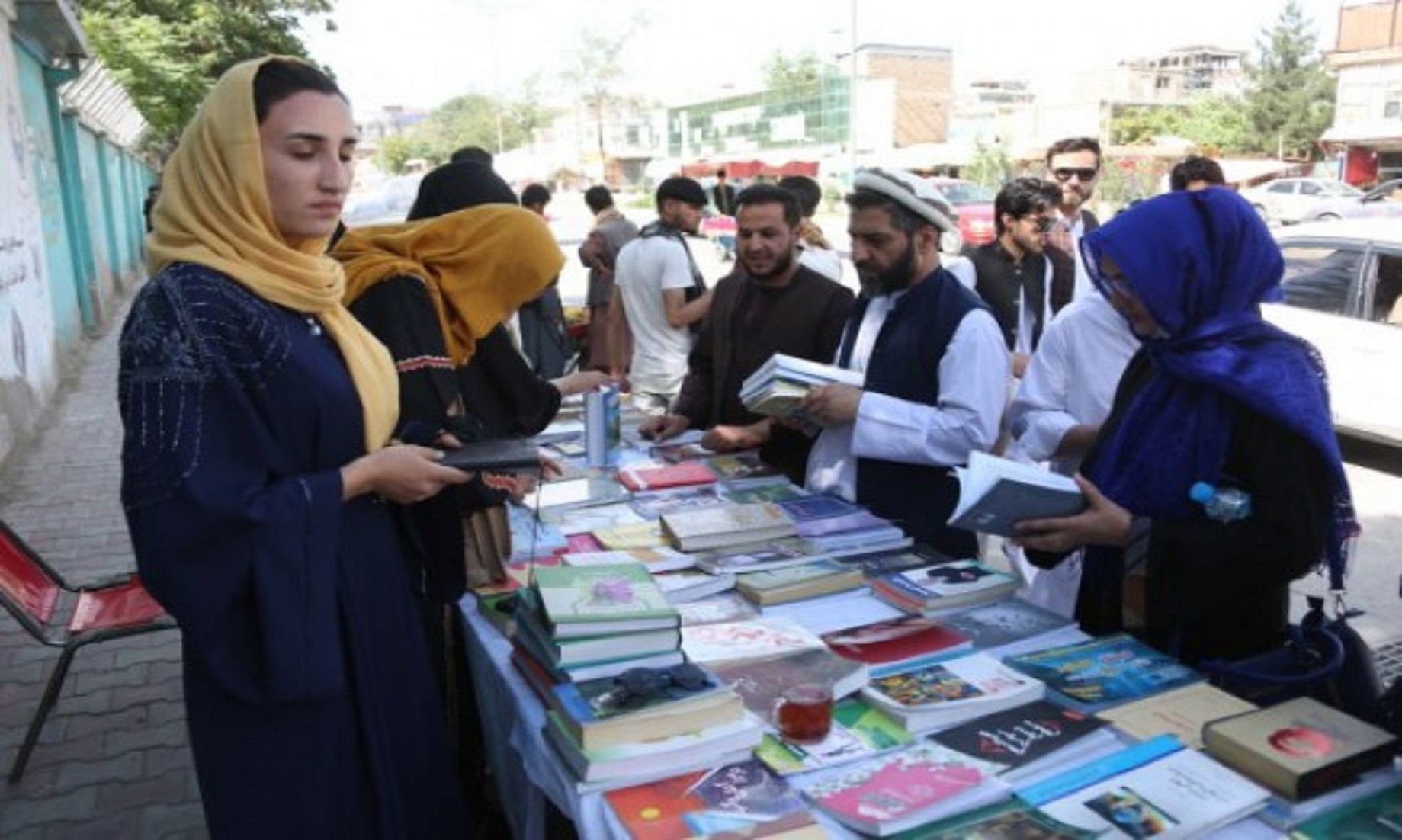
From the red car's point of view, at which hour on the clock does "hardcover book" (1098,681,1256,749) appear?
The hardcover book is roughly at 12 o'clock from the red car.

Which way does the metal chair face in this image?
to the viewer's right

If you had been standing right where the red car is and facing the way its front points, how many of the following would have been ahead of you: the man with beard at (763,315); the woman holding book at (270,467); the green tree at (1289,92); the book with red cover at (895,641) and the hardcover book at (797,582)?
4

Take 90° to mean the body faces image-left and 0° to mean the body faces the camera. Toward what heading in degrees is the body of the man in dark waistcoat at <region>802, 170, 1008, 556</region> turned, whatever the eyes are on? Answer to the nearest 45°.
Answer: approximately 45°

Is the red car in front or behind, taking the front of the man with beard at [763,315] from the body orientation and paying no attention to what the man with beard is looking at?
behind

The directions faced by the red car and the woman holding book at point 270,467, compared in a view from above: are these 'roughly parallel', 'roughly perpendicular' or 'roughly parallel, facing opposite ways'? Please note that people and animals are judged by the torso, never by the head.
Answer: roughly perpendicular

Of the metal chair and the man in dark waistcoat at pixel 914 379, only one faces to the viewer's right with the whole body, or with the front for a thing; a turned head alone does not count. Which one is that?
the metal chair

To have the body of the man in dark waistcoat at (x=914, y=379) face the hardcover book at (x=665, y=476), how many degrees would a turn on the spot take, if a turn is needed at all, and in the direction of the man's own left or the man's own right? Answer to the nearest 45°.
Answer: approximately 45° to the man's own right

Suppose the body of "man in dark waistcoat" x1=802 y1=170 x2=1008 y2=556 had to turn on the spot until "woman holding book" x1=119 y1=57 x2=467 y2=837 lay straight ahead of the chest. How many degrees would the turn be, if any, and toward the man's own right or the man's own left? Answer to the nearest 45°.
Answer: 0° — they already face them
